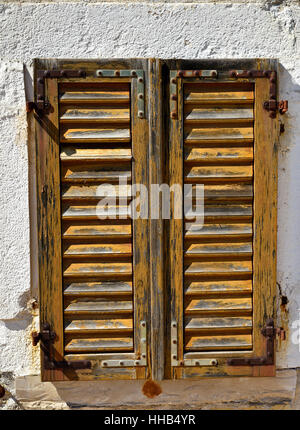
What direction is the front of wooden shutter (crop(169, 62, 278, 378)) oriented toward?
toward the camera

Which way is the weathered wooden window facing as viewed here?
toward the camera

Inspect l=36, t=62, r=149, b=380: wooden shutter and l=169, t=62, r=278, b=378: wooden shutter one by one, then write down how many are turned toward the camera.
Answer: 2
